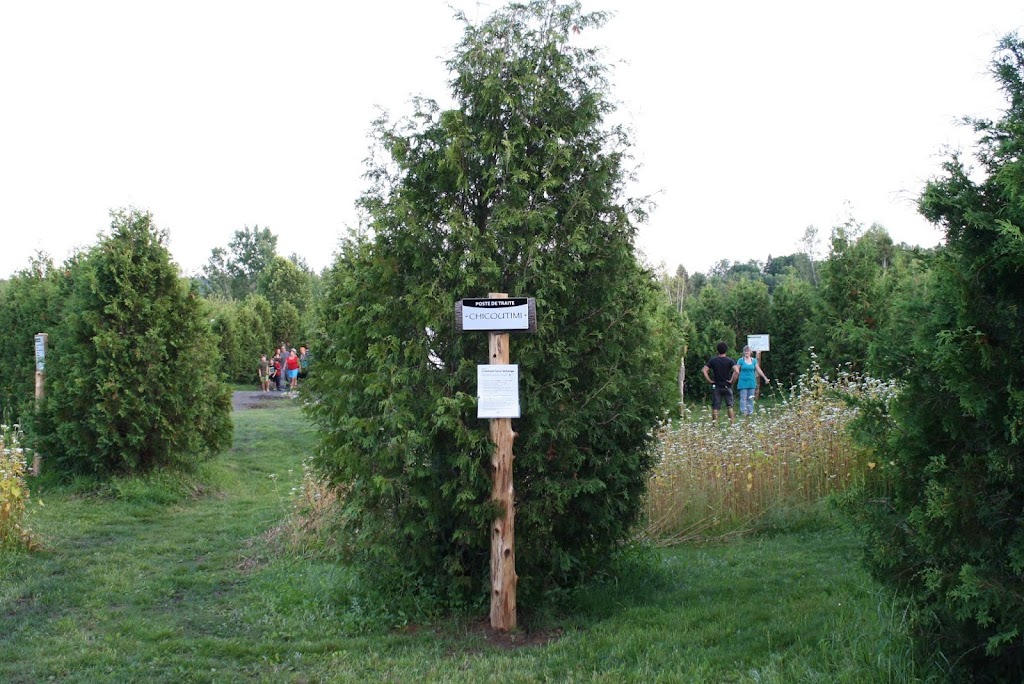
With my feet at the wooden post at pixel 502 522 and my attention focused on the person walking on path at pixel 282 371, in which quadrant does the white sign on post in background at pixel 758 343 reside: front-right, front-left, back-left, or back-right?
front-right

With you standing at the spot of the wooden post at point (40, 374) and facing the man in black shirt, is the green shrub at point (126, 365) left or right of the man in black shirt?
right

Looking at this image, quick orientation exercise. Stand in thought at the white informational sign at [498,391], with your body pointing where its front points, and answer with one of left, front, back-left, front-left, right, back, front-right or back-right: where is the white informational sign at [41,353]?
back-right

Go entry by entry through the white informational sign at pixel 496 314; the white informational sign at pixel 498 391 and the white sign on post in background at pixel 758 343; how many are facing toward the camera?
3

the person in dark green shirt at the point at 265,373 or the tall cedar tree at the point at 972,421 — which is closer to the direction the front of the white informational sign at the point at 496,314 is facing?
the tall cedar tree

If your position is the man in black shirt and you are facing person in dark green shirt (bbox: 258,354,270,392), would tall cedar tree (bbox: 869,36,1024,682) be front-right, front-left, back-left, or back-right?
back-left

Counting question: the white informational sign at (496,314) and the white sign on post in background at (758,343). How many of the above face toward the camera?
2

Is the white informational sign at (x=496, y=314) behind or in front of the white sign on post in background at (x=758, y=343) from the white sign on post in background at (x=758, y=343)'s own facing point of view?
in front

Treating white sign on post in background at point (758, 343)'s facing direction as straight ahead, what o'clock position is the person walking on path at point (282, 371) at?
The person walking on path is roughly at 4 o'clock from the white sign on post in background.

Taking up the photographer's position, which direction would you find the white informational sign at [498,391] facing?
facing the viewer

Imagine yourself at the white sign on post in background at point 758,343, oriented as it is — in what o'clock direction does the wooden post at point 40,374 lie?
The wooden post is roughly at 2 o'clock from the white sign on post in background.

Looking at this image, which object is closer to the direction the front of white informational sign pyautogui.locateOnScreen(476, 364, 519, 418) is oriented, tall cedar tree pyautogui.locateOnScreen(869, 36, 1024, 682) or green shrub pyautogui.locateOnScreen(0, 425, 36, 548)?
the tall cedar tree

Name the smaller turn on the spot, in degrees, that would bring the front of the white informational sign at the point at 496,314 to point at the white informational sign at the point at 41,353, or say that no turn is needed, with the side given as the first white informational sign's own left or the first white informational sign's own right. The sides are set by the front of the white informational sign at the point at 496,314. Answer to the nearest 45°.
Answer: approximately 135° to the first white informational sign's own right

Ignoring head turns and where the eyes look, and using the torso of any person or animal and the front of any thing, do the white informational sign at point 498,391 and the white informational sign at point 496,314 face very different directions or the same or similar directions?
same or similar directions

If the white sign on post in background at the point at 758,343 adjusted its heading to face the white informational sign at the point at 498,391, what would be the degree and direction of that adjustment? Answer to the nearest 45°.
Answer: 0° — it already faces it

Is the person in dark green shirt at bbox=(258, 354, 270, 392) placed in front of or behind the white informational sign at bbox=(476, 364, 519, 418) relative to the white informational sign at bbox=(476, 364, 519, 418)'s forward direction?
behind

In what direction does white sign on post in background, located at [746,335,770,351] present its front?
toward the camera
